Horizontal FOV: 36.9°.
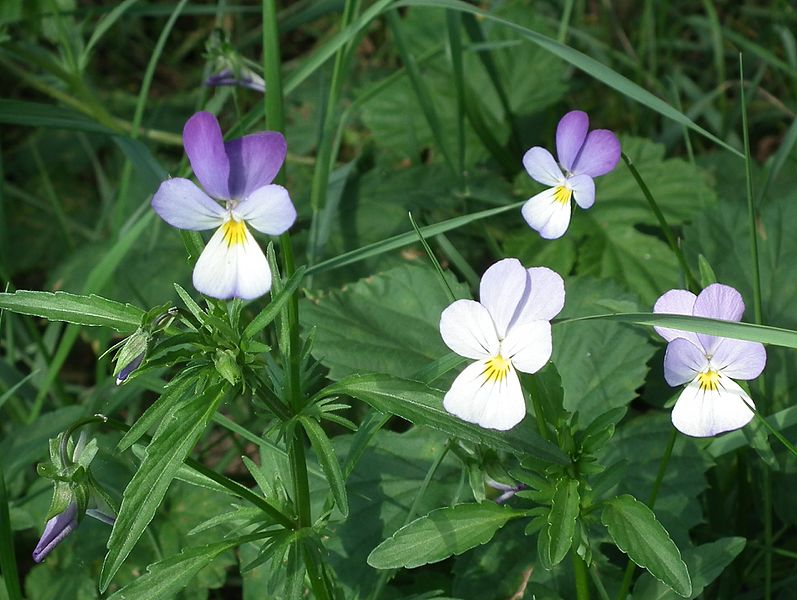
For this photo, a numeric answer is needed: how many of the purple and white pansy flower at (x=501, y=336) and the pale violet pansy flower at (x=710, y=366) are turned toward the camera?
2

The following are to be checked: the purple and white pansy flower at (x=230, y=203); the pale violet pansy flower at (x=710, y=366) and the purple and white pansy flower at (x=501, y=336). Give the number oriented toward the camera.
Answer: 3

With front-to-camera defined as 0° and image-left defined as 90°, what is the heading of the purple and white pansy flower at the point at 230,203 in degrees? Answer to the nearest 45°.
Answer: approximately 0°

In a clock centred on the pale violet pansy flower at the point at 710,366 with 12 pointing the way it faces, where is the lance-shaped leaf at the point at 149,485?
The lance-shaped leaf is roughly at 2 o'clock from the pale violet pansy flower.

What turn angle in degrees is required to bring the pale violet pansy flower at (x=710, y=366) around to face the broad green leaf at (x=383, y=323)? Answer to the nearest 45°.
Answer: approximately 135° to its right

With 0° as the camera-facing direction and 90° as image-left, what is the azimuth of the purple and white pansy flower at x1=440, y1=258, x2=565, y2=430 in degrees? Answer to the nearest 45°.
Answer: approximately 0°

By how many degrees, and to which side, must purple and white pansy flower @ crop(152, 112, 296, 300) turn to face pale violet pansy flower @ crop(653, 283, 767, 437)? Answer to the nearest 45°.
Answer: approximately 90° to its left

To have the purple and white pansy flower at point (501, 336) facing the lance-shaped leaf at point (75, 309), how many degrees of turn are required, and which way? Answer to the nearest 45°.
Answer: approximately 90° to its right

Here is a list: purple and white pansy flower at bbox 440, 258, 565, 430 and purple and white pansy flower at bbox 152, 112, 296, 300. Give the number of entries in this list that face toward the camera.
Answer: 2
